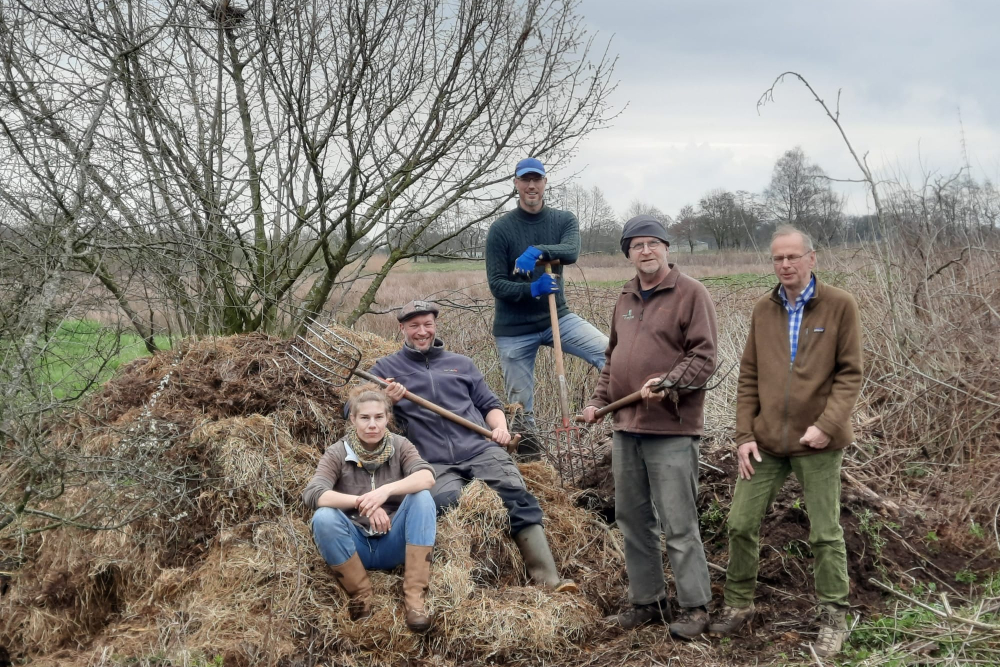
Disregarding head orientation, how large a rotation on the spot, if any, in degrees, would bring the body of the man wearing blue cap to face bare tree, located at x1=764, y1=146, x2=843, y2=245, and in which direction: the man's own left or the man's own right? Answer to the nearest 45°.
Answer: approximately 135° to the man's own left

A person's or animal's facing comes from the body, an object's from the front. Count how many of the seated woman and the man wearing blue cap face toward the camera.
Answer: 2

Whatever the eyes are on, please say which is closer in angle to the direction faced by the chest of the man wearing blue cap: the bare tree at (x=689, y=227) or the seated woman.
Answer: the seated woman

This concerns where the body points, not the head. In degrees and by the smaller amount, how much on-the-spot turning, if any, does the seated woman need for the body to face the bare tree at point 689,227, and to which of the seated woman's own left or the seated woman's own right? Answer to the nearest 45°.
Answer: approximately 135° to the seated woman's own left

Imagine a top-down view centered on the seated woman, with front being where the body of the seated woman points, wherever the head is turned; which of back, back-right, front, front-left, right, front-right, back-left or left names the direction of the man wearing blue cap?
back-left

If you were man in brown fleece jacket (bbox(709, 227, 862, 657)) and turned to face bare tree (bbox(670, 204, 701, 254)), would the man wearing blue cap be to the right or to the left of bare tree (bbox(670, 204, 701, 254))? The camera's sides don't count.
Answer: left

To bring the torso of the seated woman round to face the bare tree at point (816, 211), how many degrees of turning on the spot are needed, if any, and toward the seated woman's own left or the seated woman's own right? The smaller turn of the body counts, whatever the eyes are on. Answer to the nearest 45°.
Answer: approximately 135° to the seated woman's own left

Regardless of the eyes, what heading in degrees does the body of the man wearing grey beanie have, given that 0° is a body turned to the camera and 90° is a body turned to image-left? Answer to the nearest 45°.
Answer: approximately 45°

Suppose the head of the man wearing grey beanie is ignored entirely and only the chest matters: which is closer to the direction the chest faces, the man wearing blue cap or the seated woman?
the seated woman
